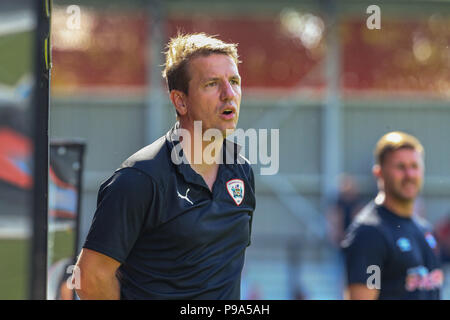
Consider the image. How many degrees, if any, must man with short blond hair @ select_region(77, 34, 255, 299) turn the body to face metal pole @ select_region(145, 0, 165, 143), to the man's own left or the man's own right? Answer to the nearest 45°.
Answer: approximately 135° to the man's own left

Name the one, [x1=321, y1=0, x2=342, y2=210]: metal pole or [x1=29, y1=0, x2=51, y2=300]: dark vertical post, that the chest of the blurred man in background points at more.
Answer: the dark vertical post

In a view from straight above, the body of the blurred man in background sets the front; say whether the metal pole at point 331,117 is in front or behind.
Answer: behind

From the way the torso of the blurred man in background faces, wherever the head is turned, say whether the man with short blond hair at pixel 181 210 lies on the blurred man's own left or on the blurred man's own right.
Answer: on the blurred man's own right

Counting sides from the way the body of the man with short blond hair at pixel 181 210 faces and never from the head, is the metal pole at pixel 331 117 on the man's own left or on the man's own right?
on the man's own left

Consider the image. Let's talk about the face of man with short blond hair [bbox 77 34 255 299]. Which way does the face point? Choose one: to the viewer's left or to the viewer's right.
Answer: to the viewer's right

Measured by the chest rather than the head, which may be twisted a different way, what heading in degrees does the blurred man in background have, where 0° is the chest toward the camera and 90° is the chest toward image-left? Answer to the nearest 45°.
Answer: approximately 315°

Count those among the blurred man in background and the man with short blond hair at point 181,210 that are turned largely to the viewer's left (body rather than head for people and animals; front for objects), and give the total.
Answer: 0

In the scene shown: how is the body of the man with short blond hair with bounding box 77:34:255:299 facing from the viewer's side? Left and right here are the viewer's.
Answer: facing the viewer and to the right of the viewer

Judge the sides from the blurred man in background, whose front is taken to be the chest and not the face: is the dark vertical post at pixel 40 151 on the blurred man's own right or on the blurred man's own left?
on the blurred man's own right
